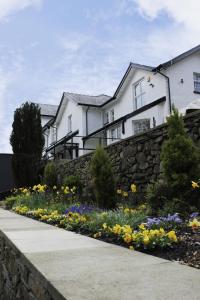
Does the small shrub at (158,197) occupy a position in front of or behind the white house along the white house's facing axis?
in front

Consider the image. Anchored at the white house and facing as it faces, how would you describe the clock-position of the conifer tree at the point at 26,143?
The conifer tree is roughly at 1 o'clock from the white house.

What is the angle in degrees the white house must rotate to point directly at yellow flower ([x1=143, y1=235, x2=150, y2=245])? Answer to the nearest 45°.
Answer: approximately 45° to its left

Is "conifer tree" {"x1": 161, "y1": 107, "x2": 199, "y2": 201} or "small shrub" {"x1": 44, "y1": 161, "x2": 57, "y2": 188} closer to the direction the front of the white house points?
the small shrub

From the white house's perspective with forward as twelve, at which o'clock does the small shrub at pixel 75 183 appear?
The small shrub is roughly at 11 o'clock from the white house.

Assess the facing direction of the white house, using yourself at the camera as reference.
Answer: facing the viewer and to the left of the viewer

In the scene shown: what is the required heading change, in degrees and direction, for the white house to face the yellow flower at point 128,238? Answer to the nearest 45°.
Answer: approximately 45° to its left

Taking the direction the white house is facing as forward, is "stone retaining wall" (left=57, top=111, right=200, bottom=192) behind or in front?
in front

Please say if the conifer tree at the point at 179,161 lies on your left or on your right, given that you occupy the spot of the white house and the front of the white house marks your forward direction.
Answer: on your left

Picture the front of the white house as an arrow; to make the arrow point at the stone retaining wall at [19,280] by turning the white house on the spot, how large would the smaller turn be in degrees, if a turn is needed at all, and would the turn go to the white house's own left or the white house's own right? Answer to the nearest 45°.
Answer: approximately 45° to the white house's own left

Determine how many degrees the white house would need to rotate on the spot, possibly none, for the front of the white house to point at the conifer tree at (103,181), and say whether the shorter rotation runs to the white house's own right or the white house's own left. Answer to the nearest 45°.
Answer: approximately 45° to the white house's own left
